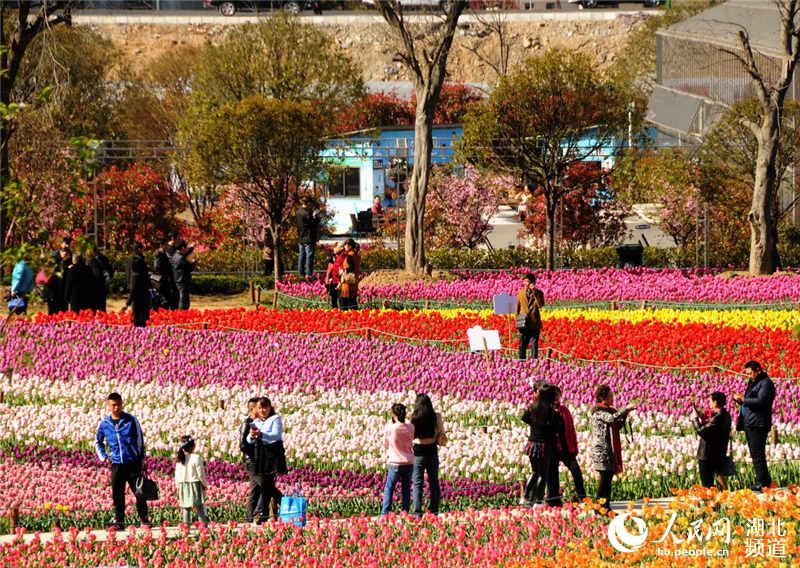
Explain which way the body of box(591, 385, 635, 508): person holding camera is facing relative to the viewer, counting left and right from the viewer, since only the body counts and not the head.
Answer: facing to the right of the viewer

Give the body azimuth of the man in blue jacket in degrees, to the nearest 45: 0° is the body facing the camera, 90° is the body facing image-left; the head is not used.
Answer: approximately 0°

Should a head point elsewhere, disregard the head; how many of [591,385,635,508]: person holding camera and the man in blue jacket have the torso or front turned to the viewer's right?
1

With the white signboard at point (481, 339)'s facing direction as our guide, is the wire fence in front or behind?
behind

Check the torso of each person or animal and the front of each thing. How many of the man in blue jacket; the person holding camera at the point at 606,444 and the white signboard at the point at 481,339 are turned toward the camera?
2

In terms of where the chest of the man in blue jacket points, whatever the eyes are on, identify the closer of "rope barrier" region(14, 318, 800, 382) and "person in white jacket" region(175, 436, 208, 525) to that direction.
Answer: the person in white jacket

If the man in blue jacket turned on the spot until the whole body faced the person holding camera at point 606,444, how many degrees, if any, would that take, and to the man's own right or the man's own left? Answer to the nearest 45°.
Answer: approximately 90° to the man's own left

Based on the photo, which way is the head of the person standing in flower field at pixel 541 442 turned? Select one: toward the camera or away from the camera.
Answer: away from the camera

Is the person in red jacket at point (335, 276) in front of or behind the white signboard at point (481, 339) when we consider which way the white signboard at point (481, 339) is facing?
behind

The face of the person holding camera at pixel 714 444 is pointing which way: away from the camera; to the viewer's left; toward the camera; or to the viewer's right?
to the viewer's left

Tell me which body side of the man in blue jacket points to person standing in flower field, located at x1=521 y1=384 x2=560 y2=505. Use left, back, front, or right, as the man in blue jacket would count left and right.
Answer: left
